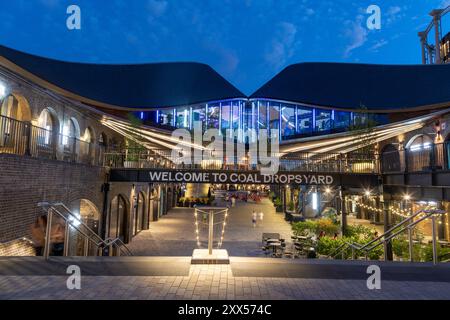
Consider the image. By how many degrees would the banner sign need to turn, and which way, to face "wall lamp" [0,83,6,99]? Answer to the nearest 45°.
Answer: approximately 45° to its right

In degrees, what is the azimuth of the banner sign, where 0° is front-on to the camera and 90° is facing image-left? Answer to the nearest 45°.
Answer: approximately 0°

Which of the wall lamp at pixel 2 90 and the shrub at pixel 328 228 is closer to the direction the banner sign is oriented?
the wall lamp

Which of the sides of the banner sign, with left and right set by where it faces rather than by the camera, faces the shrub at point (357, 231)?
left

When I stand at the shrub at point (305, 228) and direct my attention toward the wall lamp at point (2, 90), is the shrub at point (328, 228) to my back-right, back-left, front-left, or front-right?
back-left
